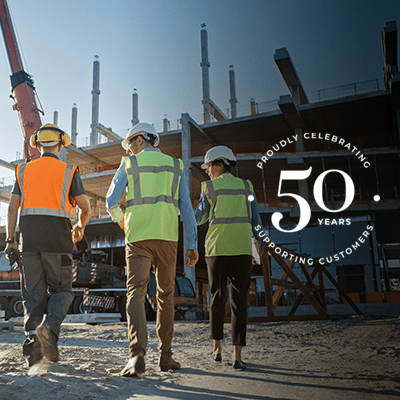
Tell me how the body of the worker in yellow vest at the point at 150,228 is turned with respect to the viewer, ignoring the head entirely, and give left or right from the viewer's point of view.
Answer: facing away from the viewer

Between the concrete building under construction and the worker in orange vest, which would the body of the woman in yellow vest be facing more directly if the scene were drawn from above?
the concrete building under construction

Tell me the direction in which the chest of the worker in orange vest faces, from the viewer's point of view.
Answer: away from the camera

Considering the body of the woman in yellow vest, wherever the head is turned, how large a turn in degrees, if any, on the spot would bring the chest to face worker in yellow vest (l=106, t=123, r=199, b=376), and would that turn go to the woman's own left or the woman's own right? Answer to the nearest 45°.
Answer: approximately 135° to the woman's own left

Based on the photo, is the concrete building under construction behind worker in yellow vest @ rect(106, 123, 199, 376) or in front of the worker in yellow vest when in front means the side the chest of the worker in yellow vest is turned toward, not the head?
in front

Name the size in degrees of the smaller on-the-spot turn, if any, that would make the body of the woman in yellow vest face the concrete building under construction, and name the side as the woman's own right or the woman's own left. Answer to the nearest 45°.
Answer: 0° — they already face it

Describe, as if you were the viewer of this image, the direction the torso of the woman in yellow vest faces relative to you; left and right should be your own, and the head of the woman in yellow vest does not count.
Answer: facing away from the viewer

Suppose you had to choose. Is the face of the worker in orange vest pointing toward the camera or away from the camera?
away from the camera

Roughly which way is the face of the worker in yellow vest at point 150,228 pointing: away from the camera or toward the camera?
away from the camera

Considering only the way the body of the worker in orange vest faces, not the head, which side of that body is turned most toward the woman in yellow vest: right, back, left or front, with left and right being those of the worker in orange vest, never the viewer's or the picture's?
right
